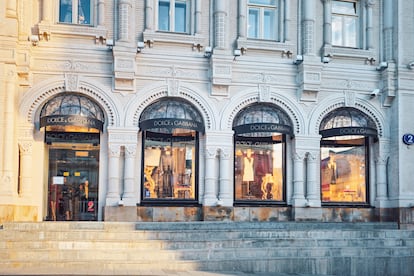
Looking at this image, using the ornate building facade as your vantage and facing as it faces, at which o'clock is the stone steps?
The stone steps is roughly at 12 o'clock from the ornate building facade.

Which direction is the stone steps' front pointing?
toward the camera

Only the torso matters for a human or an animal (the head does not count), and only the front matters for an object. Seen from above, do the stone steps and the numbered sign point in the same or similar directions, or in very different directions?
same or similar directions

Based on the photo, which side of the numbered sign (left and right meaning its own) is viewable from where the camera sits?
front

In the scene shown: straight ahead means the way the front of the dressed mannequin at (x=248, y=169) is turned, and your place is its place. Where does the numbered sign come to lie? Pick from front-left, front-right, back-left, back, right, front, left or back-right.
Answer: left

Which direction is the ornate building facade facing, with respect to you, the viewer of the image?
facing the viewer

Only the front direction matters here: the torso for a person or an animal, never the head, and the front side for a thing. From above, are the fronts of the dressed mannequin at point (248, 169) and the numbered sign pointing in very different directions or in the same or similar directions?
same or similar directions

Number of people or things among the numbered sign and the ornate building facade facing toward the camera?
2

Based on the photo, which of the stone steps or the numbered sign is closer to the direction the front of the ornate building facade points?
the stone steps

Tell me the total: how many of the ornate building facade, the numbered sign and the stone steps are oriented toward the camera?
3

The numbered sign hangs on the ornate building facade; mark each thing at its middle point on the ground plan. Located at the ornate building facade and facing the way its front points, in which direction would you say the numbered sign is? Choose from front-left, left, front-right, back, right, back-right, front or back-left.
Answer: left

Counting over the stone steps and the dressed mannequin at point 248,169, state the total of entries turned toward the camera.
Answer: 2

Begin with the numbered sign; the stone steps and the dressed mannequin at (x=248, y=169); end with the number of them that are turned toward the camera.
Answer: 3
